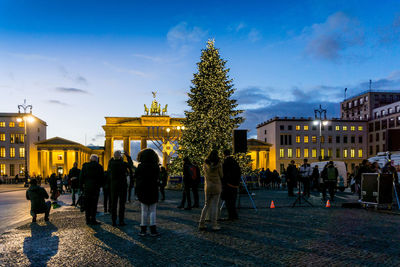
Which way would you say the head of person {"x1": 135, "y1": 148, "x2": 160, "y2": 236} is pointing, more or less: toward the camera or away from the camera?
away from the camera

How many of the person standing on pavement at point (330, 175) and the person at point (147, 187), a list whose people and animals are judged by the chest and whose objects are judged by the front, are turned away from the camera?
2

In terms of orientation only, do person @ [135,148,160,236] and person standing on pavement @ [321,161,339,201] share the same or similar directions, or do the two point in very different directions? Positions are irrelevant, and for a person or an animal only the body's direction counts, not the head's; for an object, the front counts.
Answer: same or similar directions

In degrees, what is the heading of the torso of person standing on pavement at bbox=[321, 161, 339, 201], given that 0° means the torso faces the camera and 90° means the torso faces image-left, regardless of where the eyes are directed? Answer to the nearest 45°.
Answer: approximately 180°

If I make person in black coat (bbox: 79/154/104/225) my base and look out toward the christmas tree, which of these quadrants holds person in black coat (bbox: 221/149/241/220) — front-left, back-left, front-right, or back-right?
front-right

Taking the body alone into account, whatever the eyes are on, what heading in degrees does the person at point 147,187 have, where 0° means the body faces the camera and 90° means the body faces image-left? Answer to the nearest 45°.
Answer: approximately 180°
